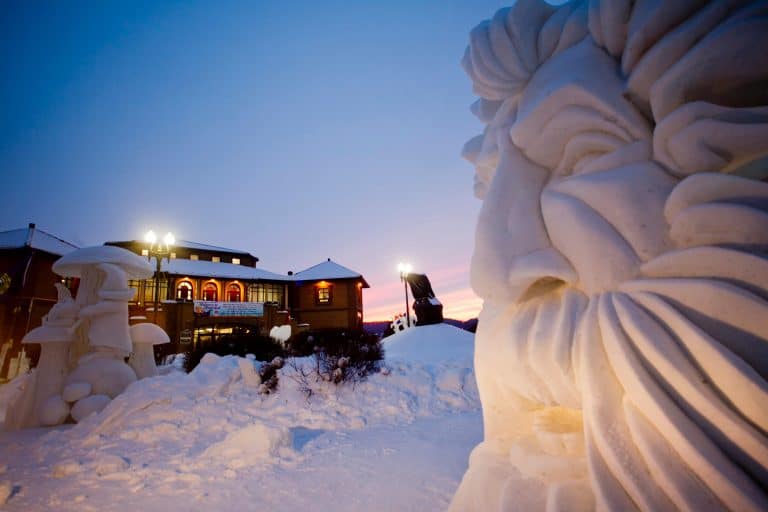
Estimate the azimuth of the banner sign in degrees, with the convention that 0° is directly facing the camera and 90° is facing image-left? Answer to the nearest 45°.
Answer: approximately 0°

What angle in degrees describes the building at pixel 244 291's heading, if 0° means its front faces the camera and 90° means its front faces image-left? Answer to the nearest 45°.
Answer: approximately 0°

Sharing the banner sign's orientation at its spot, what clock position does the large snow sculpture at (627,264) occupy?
The large snow sculpture is roughly at 12 o'clock from the banner sign.

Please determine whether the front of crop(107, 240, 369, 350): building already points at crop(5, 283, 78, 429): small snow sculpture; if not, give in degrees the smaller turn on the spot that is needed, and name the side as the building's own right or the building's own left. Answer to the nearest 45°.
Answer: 0° — it already faces it

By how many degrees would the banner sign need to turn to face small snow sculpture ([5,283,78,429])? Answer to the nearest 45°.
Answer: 0° — it already faces it

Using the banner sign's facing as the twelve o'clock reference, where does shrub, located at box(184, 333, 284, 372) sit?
The shrub is roughly at 12 o'clock from the banner sign.

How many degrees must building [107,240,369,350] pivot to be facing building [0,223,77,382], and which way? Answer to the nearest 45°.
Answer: approximately 45° to its right

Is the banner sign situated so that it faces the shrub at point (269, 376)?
yes
